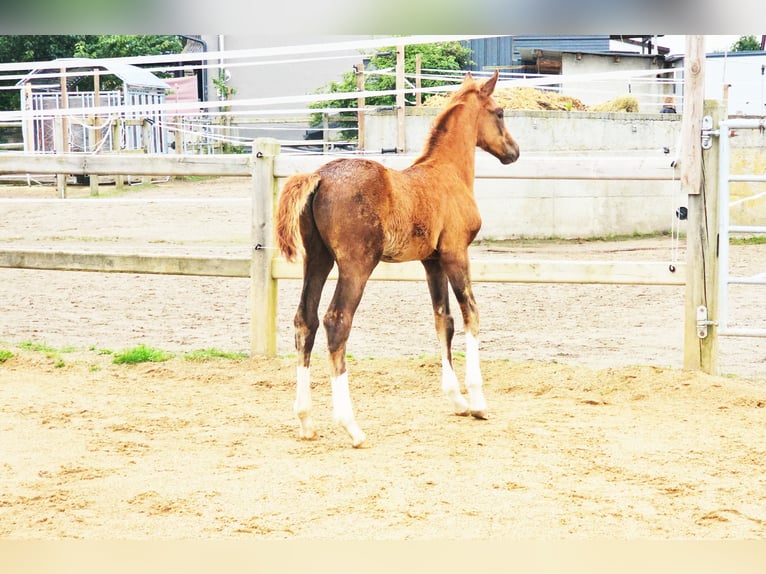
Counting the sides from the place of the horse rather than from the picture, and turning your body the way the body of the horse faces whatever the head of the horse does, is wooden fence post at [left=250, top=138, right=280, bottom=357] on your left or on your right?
on your left

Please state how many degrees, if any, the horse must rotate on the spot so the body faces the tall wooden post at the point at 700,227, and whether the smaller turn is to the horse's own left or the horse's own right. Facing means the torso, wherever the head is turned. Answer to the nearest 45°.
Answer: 0° — it already faces it

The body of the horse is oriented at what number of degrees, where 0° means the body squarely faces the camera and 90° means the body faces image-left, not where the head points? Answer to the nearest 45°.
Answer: approximately 225°

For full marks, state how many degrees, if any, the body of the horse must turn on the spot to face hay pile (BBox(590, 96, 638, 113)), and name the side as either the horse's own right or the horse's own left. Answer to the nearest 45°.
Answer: approximately 45° to the horse's own left

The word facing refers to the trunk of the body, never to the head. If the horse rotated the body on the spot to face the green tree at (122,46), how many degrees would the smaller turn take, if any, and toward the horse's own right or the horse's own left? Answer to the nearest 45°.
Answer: approximately 45° to the horse's own left
